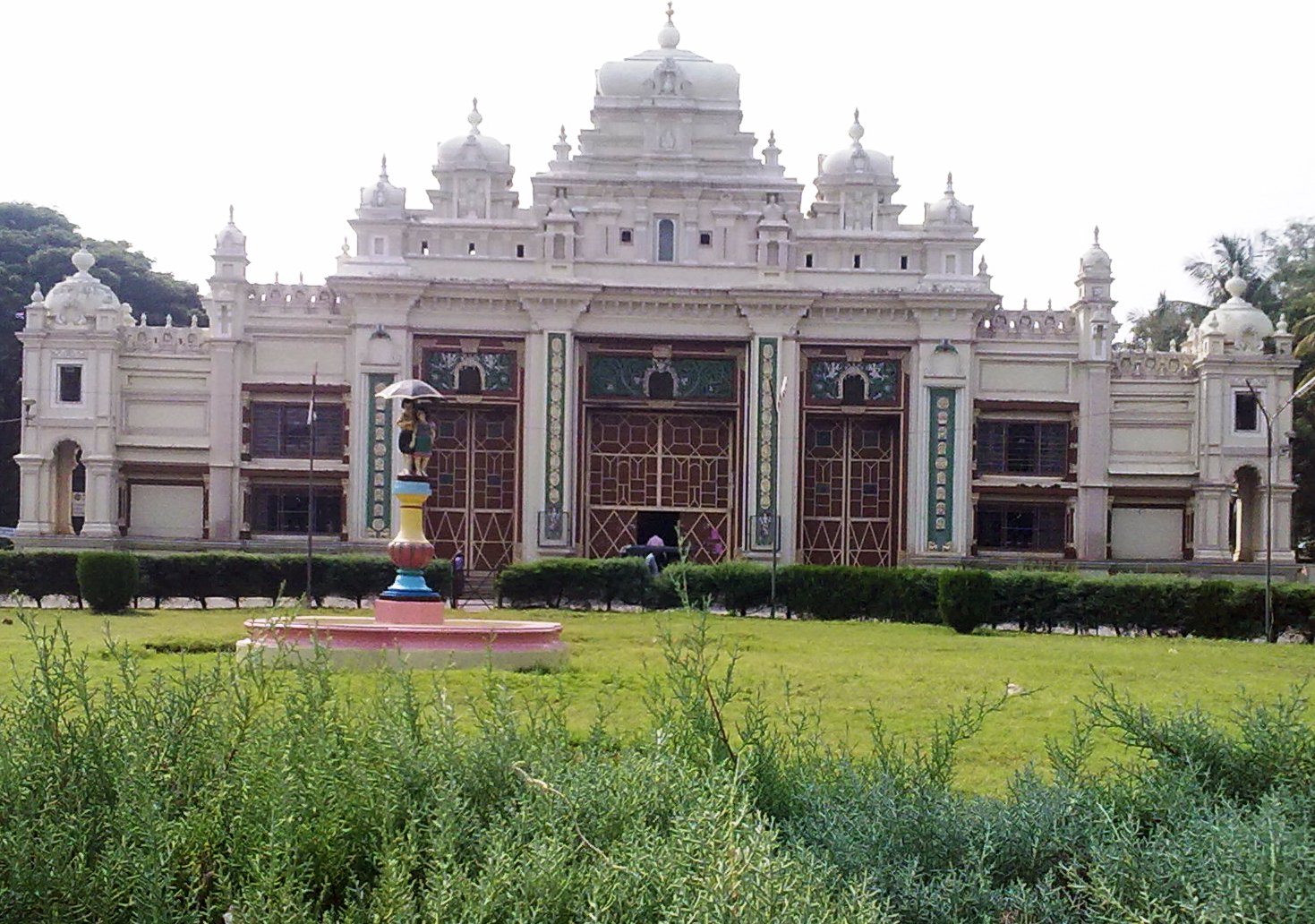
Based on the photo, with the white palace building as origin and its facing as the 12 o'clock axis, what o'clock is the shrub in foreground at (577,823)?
The shrub in foreground is roughly at 12 o'clock from the white palace building.

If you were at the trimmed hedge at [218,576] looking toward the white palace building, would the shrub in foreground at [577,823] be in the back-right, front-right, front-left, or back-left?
back-right

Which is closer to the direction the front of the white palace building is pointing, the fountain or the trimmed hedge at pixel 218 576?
the fountain

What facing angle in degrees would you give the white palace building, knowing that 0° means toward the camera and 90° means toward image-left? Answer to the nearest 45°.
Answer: approximately 0°

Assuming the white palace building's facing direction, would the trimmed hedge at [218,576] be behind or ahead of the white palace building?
ahead

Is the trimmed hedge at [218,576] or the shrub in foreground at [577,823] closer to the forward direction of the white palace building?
the shrub in foreground

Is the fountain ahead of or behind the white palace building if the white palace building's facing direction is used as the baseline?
ahead

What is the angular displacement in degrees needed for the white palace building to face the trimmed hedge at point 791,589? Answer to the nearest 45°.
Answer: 0° — it already faces it
